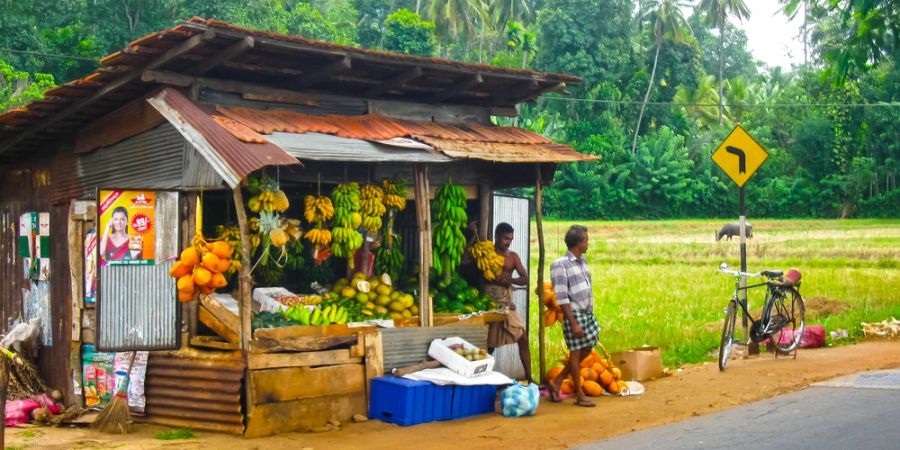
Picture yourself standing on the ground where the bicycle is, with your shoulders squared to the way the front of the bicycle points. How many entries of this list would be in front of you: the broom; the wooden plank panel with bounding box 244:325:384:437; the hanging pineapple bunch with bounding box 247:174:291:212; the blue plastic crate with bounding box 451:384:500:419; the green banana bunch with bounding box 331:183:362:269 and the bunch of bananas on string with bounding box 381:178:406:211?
6

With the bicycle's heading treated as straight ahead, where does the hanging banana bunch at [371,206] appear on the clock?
The hanging banana bunch is roughly at 12 o'clock from the bicycle.

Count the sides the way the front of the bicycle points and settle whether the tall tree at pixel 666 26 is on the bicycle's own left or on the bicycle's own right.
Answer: on the bicycle's own right

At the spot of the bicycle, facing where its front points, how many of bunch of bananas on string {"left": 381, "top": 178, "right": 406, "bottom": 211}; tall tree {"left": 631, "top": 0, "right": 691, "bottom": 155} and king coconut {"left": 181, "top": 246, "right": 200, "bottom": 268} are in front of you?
2

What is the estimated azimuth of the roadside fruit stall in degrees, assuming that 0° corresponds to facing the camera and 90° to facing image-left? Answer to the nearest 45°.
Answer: approximately 315°

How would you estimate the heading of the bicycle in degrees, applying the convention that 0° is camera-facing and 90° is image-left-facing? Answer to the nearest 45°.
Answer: approximately 45°

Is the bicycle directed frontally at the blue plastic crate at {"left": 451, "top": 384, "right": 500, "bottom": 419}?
yes

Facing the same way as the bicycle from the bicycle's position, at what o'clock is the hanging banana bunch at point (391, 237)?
The hanging banana bunch is roughly at 12 o'clock from the bicycle.

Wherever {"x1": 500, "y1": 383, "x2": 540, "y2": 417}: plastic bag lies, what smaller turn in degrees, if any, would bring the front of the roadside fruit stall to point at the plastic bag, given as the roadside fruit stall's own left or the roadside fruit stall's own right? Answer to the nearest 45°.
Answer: approximately 45° to the roadside fruit stall's own left

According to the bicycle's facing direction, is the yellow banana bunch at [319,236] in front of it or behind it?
in front

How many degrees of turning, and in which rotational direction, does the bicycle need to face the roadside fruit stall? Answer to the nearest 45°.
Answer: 0° — it already faces it
